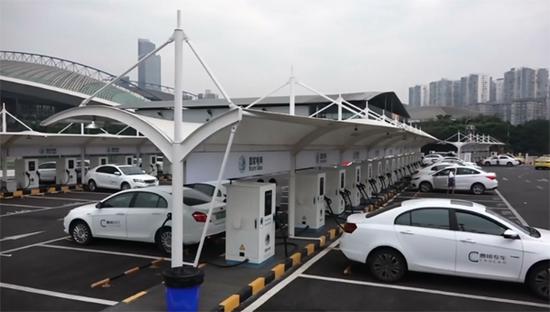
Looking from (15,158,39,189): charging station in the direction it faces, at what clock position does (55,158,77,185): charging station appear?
(55,158,77,185): charging station is roughly at 9 o'clock from (15,158,39,189): charging station.

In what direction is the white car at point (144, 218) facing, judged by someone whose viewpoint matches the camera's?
facing away from the viewer and to the left of the viewer

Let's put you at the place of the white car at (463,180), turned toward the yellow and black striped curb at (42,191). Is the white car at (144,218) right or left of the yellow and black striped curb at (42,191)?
left

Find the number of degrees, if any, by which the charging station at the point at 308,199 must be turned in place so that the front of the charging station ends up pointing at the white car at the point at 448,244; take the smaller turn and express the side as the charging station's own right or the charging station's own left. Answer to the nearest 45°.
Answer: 0° — it already faces it

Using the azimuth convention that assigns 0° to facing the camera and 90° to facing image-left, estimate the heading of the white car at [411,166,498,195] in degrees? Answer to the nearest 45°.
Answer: approximately 90°

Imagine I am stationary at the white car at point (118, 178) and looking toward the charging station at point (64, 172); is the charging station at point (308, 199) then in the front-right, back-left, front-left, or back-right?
back-left

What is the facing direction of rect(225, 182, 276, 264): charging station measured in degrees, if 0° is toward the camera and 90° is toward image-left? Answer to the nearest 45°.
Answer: approximately 315°

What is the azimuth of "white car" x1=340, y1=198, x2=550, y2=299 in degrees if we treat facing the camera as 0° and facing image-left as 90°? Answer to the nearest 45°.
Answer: approximately 270°

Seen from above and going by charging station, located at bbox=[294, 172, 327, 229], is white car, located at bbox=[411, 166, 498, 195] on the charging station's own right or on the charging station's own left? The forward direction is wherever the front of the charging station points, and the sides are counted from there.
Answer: on the charging station's own left

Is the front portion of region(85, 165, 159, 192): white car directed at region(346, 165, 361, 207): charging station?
yes

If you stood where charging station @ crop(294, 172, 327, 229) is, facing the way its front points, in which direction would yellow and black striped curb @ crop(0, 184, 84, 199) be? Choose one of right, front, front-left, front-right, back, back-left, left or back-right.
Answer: back

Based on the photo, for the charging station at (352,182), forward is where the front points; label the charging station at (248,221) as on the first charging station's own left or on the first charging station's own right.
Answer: on the first charging station's own right

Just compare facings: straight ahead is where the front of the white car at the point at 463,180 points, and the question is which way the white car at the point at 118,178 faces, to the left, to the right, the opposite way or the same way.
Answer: the opposite way
